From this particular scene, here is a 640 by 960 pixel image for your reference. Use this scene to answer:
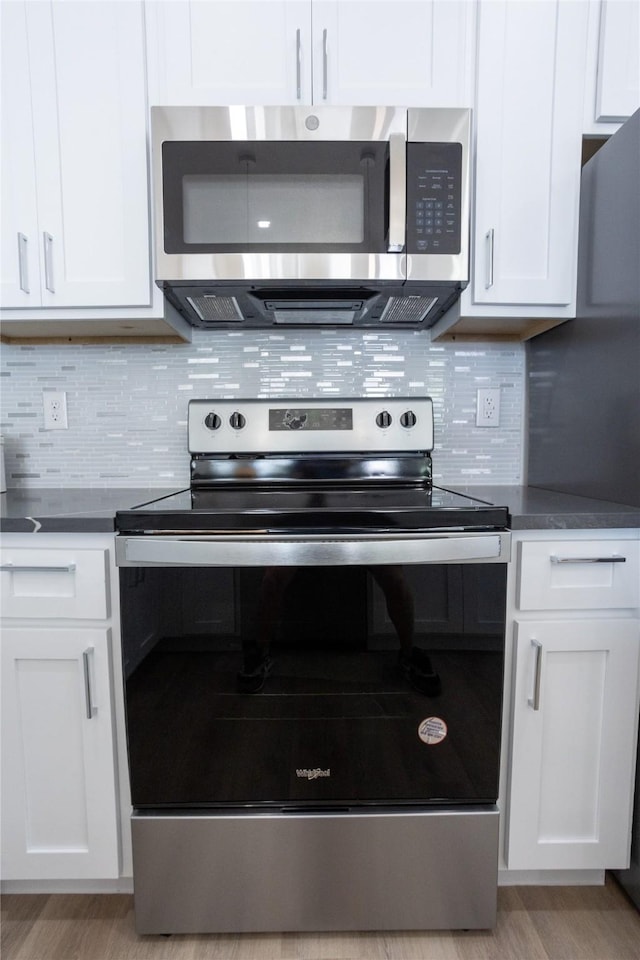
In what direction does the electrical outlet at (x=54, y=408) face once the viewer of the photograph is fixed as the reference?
facing the viewer

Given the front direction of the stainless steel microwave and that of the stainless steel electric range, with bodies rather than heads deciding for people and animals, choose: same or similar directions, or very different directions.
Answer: same or similar directions

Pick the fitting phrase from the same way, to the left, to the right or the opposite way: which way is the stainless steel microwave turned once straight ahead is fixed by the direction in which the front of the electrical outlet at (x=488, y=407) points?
the same way

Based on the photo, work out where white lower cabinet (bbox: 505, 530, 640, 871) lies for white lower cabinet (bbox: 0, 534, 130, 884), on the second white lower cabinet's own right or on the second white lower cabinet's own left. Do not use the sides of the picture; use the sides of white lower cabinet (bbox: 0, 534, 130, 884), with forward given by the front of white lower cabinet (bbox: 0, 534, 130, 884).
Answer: on the second white lower cabinet's own left

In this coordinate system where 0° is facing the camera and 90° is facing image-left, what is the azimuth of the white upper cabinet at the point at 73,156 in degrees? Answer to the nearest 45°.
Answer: approximately 0°

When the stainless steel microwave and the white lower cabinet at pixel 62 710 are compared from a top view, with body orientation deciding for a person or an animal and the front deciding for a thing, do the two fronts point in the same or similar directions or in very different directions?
same or similar directions

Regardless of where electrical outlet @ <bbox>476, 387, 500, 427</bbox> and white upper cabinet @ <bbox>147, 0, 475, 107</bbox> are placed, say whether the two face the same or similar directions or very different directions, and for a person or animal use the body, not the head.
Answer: same or similar directions

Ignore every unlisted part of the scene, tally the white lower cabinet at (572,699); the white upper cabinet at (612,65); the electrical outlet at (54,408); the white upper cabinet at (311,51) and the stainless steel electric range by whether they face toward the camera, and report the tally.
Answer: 5

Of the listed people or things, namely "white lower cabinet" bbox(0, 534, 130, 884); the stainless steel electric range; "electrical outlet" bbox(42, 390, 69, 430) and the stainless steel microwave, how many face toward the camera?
4

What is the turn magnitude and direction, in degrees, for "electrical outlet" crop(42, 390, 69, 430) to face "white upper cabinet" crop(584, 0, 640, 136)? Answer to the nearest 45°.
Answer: approximately 45° to its left

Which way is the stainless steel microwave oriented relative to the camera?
toward the camera
